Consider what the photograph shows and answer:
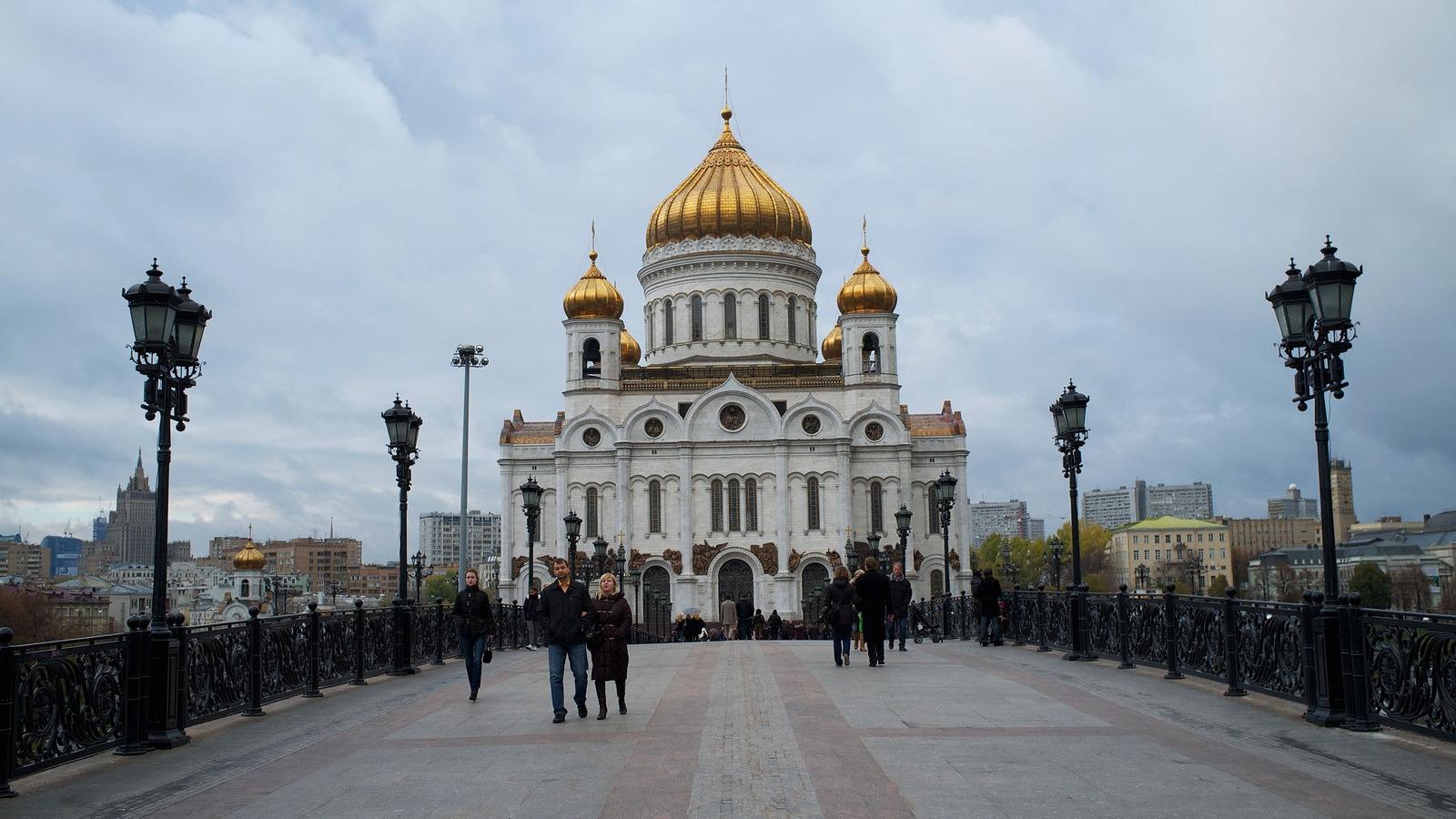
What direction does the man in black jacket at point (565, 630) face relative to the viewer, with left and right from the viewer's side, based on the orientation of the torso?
facing the viewer

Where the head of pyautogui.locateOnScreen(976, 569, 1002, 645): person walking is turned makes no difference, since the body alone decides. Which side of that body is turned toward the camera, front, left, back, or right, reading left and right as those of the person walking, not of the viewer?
back

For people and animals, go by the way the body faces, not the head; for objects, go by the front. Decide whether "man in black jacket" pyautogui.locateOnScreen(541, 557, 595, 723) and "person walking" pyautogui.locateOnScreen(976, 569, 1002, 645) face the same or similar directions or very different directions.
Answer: very different directions

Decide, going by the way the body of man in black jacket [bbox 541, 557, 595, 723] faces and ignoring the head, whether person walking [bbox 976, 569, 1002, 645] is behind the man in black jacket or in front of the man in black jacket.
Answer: behind

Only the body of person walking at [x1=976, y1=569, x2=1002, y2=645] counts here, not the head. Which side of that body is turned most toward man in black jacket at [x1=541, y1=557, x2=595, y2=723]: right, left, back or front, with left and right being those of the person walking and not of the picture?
back

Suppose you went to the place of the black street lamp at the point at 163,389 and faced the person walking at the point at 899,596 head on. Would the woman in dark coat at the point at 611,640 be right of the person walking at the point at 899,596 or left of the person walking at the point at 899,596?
right

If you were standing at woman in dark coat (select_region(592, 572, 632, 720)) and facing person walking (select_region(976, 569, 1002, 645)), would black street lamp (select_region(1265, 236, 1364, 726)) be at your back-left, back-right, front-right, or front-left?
front-right
